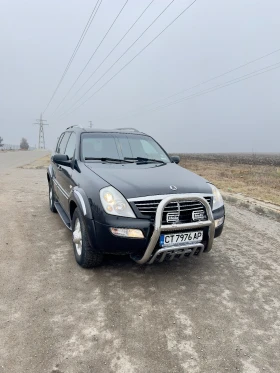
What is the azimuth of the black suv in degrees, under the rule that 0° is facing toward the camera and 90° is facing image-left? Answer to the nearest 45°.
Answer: approximately 315°
